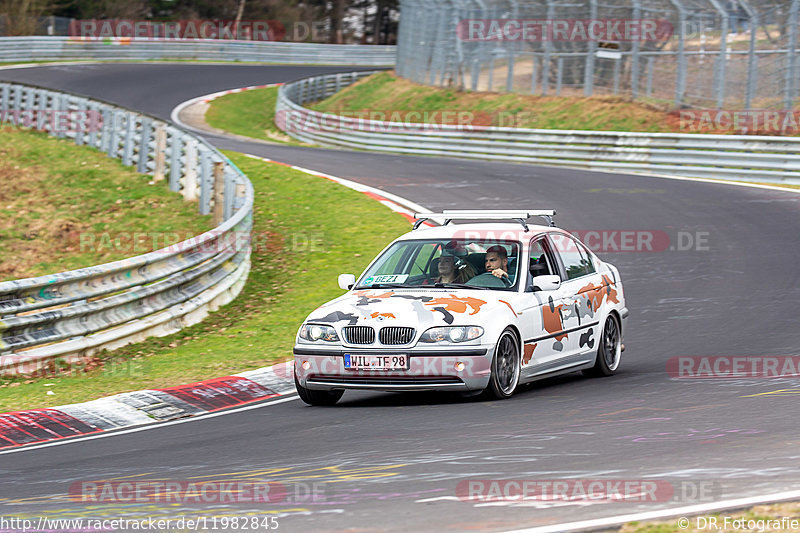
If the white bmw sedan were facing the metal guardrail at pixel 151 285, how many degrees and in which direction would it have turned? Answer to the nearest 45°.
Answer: approximately 90° to its right

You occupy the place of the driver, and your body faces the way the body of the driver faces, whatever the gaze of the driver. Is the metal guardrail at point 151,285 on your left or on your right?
on your right

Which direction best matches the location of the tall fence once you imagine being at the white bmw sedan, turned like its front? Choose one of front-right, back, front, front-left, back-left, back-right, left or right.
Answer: back-right

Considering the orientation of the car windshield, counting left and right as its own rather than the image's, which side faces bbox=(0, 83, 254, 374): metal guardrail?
right

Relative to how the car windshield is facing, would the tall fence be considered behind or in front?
behind

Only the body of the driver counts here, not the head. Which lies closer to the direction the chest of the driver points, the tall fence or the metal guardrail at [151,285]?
the metal guardrail

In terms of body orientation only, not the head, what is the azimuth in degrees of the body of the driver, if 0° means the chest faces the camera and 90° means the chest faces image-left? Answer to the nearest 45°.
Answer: approximately 45°

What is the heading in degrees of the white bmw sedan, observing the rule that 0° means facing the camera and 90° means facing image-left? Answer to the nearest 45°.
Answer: approximately 45°
